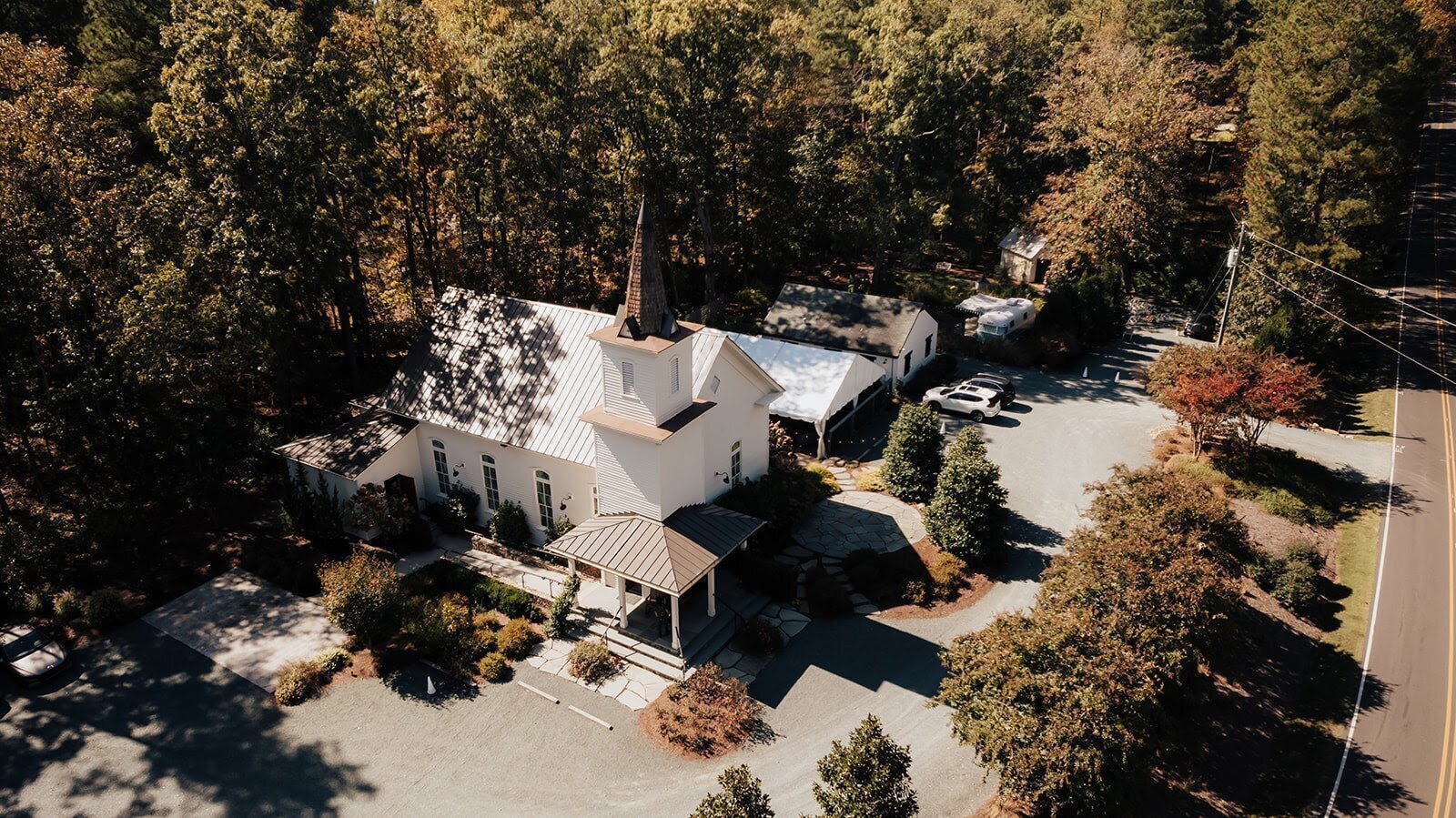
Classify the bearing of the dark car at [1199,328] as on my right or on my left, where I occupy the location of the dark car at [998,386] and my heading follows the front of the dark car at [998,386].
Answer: on my right

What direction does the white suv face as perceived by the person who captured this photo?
facing away from the viewer and to the left of the viewer

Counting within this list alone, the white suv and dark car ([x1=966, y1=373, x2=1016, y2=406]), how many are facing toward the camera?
0

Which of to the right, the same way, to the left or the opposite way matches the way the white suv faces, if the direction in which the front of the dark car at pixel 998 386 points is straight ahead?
the same way

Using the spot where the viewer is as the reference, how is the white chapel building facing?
facing the viewer and to the right of the viewer

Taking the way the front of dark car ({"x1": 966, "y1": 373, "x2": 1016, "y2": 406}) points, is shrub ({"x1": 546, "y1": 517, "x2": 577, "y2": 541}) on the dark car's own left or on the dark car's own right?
on the dark car's own left

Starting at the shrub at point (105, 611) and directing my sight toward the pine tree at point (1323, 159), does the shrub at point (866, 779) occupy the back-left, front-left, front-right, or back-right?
front-right

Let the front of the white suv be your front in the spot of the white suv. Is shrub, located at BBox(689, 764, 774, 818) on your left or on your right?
on your left

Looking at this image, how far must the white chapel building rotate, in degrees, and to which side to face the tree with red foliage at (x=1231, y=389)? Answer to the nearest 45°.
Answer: approximately 45° to its left

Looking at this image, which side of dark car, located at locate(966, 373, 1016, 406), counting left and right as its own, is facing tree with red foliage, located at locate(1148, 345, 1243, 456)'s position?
back

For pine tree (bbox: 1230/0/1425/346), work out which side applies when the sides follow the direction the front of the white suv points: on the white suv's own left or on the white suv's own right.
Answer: on the white suv's own right

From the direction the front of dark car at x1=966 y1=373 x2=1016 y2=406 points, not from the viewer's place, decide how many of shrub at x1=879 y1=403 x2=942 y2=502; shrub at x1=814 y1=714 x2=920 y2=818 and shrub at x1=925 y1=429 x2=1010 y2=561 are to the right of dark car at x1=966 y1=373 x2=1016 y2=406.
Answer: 0

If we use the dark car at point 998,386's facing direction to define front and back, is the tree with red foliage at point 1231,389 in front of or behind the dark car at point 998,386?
behind

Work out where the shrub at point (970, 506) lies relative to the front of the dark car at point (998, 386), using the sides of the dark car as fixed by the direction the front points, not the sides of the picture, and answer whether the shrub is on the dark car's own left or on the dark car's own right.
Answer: on the dark car's own left
